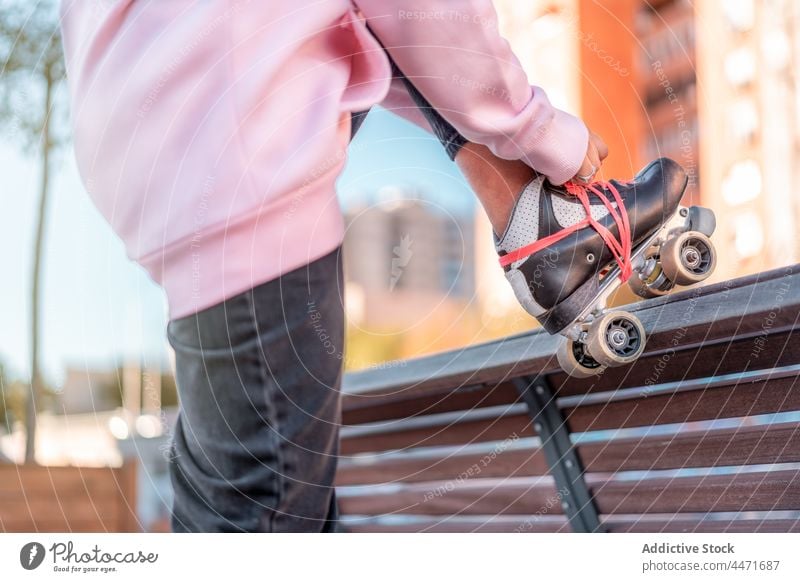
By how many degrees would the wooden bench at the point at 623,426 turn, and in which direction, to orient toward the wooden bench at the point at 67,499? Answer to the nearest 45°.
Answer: approximately 90° to its left

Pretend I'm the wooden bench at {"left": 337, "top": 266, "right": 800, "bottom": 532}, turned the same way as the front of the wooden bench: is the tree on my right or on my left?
on my left
